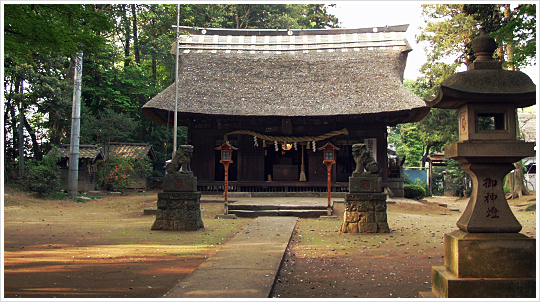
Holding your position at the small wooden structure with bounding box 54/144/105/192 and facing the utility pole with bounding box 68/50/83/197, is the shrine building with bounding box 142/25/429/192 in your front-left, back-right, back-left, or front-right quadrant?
front-left

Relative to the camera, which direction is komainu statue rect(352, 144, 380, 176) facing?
to the viewer's left

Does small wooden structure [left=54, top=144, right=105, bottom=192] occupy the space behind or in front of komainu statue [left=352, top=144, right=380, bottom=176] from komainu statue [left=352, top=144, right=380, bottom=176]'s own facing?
in front

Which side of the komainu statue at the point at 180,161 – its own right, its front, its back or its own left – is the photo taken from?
right

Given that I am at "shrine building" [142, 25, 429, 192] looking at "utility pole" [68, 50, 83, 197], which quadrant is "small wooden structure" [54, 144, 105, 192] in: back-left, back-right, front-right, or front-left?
front-right

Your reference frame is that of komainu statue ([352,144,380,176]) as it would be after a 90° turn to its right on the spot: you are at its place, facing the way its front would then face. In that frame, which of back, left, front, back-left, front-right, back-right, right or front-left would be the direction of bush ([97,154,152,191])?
front-left

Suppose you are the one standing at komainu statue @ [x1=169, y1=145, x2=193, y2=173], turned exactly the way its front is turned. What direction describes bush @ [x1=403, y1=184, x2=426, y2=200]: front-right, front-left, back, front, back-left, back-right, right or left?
front-left

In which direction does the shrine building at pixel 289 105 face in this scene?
toward the camera

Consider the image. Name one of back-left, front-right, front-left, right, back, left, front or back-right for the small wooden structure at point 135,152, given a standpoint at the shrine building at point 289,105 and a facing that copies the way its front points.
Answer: back-right

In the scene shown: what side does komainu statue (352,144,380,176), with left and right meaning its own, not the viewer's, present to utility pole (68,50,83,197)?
front

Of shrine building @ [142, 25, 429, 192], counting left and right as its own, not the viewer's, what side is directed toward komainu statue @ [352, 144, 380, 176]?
front

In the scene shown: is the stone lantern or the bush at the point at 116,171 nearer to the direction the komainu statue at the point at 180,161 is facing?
the stone lantern
